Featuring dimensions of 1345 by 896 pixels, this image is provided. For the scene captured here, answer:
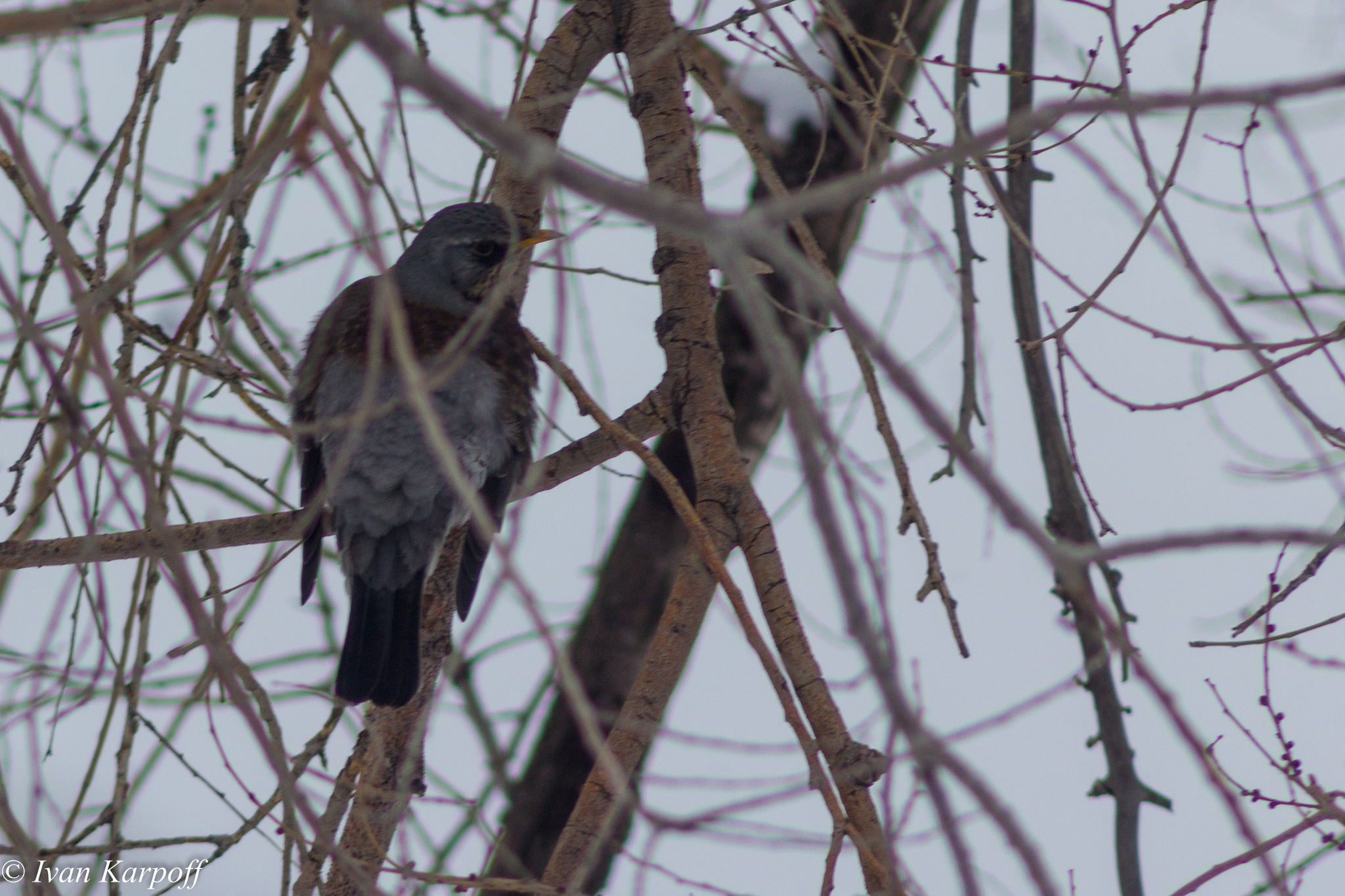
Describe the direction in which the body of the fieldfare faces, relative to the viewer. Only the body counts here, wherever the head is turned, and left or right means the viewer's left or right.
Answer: facing away from the viewer
